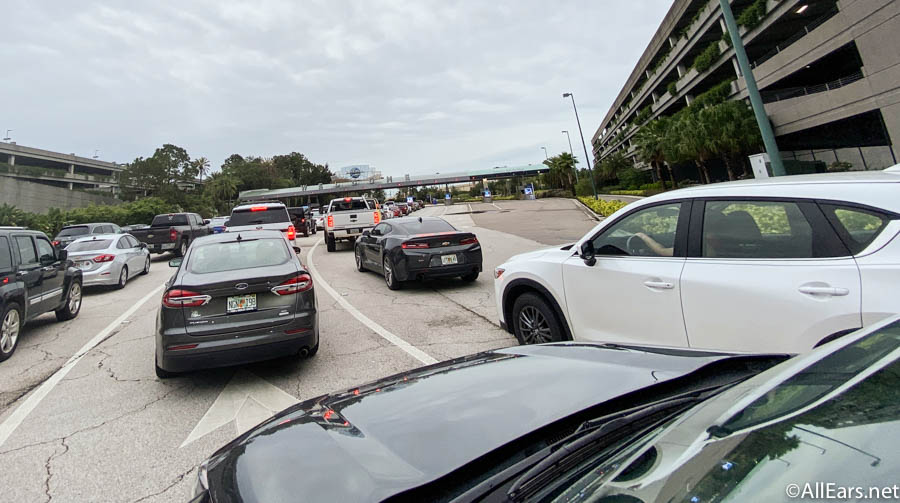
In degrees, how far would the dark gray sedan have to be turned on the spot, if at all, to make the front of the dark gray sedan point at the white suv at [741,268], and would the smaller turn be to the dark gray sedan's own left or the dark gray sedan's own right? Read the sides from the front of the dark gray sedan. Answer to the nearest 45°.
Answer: approximately 135° to the dark gray sedan's own right

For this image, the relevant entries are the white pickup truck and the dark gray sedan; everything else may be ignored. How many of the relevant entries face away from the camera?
2

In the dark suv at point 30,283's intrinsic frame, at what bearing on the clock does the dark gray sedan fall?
The dark gray sedan is roughly at 4 o'clock from the dark suv.

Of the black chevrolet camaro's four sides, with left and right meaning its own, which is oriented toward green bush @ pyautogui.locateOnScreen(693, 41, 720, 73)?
right

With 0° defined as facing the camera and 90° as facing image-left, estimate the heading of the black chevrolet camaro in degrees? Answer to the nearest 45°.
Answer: approximately 135°

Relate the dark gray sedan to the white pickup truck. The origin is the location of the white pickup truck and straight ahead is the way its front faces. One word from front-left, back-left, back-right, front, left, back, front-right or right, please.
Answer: back

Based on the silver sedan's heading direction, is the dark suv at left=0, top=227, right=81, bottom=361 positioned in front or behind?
behind

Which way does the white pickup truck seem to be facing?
away from the camera

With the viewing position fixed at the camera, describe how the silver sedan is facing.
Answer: facing away from the viewer and to the right of the viewer

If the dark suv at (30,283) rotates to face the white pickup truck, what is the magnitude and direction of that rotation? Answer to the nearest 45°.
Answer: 0° — it already faces it

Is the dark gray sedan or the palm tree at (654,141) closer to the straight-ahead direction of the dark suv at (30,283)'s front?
the palm tree
